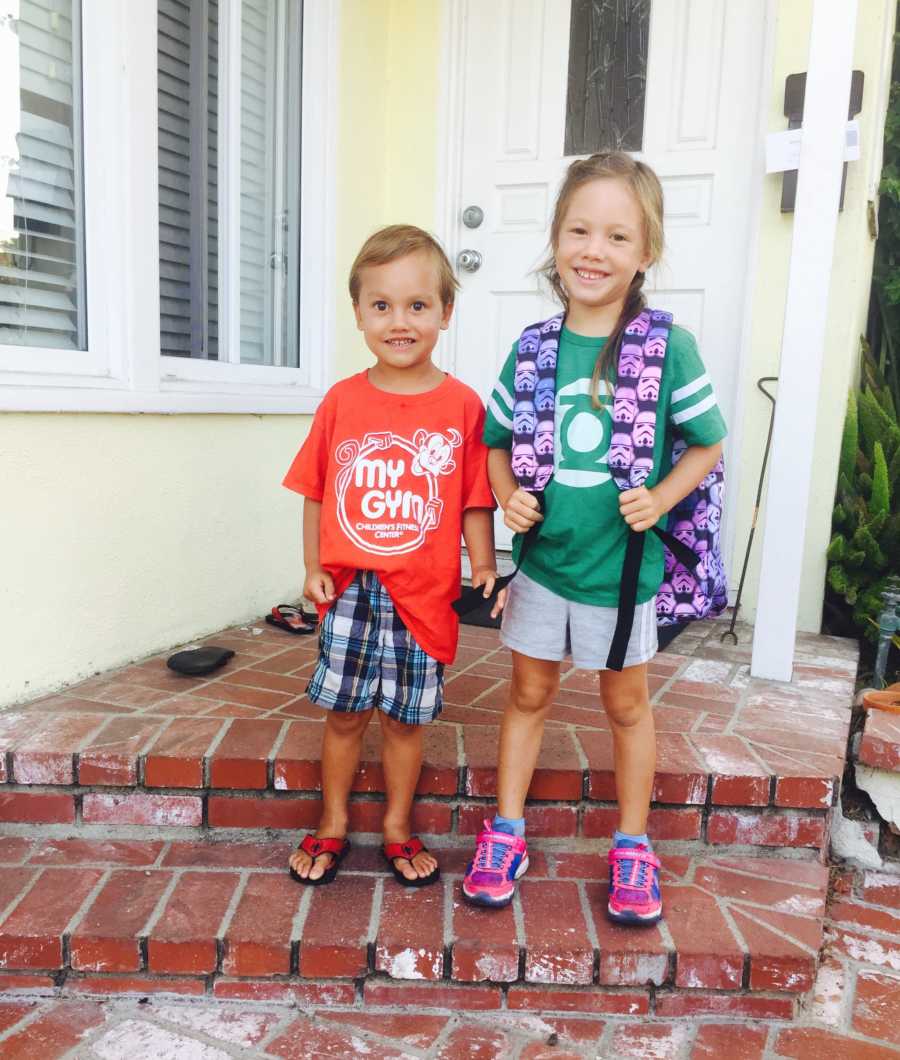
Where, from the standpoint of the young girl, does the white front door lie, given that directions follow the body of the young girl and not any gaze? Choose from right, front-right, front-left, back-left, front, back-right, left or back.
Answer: back

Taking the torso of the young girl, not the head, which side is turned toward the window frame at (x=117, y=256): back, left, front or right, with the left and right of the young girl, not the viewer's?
right

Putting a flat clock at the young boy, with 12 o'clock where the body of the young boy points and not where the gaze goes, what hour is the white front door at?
The white front door is roughly at 7 o'clock from the young boy.

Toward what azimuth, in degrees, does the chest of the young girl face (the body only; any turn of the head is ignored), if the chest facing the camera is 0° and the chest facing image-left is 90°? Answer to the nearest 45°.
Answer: approximately 0°

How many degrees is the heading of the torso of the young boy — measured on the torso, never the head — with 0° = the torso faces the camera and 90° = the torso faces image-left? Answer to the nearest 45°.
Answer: approximately 0°
